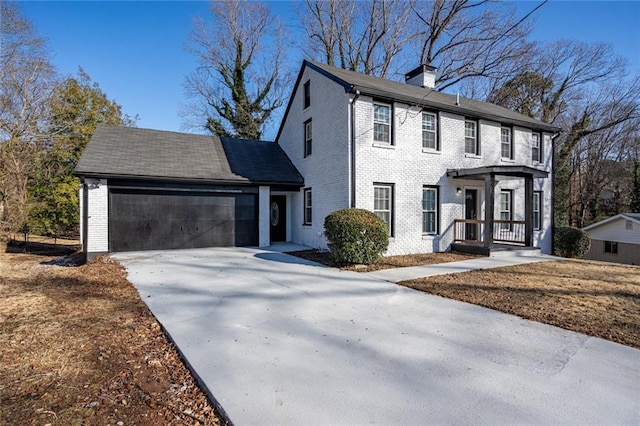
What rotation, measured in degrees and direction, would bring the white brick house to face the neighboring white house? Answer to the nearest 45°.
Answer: approximately 90° to its left

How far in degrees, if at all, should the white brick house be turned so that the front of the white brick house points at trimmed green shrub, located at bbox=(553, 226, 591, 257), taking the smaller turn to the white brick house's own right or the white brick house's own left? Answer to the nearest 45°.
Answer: approximately 90° to the white brick house's own left

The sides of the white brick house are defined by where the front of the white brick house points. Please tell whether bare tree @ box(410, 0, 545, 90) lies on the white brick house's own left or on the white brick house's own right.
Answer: on the white brick house's own left

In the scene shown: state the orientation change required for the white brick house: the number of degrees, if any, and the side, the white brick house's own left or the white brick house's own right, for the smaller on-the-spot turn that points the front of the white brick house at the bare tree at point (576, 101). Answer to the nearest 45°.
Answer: approximately 90° to the white brick house's own left

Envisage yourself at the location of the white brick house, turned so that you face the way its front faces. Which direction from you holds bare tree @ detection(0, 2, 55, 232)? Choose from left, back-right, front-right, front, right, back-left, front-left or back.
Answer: back-right

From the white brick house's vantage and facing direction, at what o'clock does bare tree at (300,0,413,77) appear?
The bare tree is roughly at 7 o'clock from the white brick house.

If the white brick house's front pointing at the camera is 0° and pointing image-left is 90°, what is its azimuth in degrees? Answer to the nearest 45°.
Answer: approximately 315°

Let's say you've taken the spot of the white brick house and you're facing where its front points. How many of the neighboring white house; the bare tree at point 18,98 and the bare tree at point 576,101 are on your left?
2

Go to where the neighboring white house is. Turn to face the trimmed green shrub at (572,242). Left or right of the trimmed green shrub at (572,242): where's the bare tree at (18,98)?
right

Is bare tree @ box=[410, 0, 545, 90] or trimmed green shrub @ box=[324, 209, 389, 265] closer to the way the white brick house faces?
the trimmed green shrub
